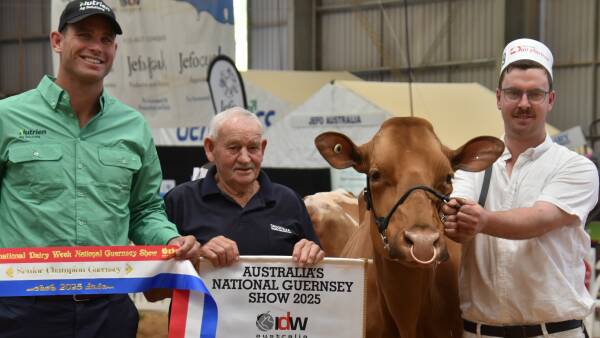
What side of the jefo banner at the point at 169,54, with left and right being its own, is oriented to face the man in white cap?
front

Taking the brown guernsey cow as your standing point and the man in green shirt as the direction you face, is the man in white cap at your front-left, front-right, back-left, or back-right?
back-left

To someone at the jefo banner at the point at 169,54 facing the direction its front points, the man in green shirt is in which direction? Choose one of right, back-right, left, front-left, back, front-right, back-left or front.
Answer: front

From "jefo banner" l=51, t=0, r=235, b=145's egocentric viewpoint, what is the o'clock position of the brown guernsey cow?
The brown guernsey cow is roughly at 12 o'clock from the jefo banner.

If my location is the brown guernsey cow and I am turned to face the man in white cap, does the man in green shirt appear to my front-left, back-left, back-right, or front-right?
back-right

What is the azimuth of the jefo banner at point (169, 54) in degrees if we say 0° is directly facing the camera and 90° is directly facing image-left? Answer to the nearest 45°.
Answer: approximately 0°
